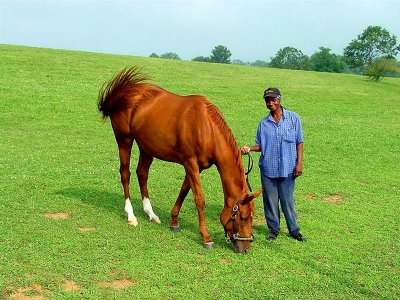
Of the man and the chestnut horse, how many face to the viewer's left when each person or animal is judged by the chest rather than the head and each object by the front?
0

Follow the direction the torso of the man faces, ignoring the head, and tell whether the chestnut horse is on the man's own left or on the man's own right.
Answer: on the man's own right

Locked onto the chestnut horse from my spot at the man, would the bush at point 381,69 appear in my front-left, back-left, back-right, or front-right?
back-right

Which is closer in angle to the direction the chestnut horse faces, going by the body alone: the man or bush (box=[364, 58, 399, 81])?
the man

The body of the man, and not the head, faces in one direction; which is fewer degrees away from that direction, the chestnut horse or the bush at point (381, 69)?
the chestnut horse

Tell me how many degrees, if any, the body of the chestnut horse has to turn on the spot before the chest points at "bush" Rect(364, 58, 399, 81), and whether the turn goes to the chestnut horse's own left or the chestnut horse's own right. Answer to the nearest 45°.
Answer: approximately 90° to the chestnut horse's own left

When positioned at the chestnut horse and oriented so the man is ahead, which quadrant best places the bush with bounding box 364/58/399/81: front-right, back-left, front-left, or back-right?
front-left

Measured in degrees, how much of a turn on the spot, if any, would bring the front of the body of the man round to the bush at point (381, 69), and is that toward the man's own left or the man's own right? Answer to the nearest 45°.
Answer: approximately 180°

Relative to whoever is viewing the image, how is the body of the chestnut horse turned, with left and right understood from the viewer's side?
facing the viewer and to the right of the viewer

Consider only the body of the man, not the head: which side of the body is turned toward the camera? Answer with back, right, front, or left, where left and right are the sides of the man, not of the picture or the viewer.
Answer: front

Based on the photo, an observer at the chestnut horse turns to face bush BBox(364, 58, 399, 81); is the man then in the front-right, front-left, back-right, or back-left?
front-right
